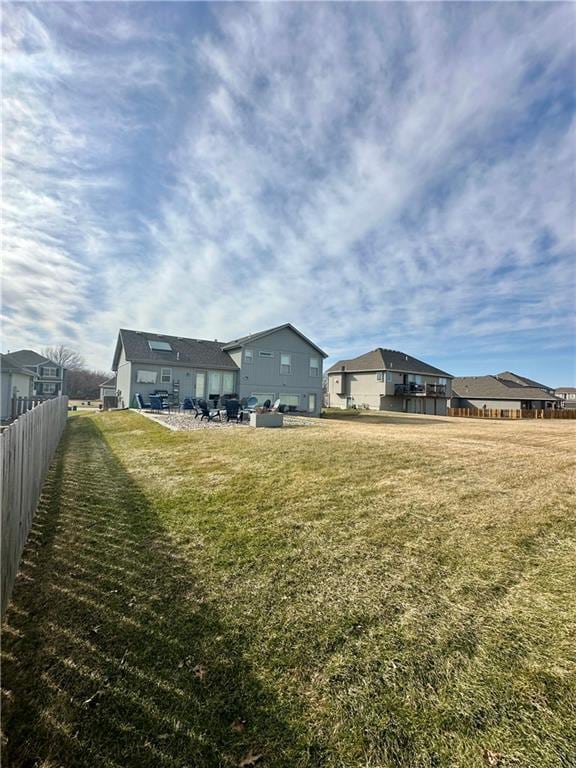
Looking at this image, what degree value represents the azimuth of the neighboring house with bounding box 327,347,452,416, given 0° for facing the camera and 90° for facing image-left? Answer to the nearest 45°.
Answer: approximately 135°

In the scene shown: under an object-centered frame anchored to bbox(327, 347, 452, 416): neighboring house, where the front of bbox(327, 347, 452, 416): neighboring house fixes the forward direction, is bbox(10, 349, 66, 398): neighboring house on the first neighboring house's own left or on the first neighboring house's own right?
on the first neighboring house's own left

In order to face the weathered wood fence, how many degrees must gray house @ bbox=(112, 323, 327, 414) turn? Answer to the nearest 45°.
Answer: approximately 135° to its left

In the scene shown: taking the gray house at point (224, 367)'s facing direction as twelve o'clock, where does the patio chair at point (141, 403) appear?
The patio chair is roughly at 8 o'clock from the gray house.

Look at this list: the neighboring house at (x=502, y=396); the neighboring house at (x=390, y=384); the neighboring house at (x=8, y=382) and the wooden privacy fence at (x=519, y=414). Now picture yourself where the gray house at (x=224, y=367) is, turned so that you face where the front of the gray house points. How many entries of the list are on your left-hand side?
1

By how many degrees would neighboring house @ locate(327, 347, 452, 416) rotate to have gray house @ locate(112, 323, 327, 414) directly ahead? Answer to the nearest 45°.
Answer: approximately 90° to its left

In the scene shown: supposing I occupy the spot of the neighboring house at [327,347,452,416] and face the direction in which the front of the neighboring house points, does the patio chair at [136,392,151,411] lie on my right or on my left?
on my left

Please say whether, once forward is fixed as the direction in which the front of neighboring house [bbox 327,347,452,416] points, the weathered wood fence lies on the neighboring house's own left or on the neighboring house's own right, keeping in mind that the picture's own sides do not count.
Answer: on the neighboring house's own left

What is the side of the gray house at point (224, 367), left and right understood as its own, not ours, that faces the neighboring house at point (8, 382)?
left

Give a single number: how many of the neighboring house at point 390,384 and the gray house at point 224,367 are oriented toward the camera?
0

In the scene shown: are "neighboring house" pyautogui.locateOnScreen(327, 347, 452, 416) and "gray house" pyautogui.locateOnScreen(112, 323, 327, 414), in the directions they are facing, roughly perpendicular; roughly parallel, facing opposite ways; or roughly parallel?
roughly parallel

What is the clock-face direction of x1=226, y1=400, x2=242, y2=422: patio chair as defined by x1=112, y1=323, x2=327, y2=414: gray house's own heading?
The patio chair is roughly at 6 o'clock from the gray house.

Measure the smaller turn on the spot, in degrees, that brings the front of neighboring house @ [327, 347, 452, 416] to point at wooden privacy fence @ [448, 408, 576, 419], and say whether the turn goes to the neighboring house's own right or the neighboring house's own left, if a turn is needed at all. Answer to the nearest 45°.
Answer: approximately 135° to the neighboring house's own right

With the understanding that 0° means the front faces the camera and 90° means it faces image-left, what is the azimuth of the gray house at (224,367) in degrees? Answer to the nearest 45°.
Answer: approximately 180°
